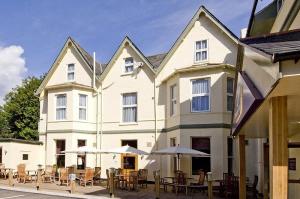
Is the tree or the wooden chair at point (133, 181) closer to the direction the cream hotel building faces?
the wooden chair

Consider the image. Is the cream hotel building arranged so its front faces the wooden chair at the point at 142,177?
yes

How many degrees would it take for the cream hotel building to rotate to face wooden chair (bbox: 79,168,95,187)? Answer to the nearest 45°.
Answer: approximately 45° to its right

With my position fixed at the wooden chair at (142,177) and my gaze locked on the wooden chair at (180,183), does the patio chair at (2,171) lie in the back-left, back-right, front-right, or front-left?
back-right

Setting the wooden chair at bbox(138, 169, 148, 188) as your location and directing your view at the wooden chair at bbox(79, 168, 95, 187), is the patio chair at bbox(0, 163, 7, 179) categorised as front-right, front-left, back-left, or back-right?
front-right

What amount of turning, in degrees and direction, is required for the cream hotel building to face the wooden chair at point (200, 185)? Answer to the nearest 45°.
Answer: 0° — it already faces it

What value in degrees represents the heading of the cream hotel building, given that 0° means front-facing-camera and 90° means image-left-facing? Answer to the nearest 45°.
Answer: approximately 0°

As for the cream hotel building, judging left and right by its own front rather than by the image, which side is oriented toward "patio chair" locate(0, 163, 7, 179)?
right

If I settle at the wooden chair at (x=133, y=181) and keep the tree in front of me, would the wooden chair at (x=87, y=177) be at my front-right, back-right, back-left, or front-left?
front-left

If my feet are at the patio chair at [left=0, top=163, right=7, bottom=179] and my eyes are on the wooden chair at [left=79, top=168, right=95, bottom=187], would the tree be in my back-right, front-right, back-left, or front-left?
back-left

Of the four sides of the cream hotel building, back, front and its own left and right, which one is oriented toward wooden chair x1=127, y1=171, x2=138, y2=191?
front

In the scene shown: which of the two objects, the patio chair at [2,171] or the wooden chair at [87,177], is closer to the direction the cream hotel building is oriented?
the wooden chair

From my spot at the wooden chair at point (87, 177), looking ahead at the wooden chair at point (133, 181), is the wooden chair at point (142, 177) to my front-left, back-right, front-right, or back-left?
front-left
